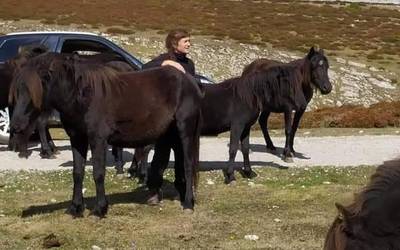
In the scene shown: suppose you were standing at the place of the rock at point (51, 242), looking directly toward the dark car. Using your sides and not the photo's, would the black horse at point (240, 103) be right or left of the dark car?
right

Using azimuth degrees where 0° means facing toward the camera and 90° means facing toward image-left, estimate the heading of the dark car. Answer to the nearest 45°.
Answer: approximately 270°

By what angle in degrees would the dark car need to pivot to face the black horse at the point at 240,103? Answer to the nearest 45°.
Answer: approximately 45° to its right

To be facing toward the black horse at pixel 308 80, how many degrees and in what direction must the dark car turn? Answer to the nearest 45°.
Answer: approximately 45° to its right

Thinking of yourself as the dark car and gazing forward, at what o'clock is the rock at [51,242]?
The rock is roughly at 3 o'clock from the dark car.

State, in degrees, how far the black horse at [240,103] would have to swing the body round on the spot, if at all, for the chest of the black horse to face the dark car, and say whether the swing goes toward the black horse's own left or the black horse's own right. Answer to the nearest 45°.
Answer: approximately 135° to the black horse's own left

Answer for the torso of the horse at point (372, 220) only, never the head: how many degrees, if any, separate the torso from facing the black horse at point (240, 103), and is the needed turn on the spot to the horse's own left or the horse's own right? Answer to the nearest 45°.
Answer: approximately 90° to the horse's own right

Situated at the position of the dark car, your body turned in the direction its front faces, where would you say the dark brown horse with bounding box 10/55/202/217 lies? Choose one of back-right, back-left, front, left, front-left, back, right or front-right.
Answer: right

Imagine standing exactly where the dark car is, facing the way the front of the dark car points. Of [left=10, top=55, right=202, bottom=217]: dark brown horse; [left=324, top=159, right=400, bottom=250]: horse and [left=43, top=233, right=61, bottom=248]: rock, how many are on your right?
3

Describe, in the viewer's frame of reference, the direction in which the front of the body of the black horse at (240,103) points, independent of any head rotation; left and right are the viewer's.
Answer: facing to the right of the viewer

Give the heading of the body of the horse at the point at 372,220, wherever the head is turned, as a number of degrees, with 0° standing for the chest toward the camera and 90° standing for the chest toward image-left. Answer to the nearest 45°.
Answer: approximately 90°
